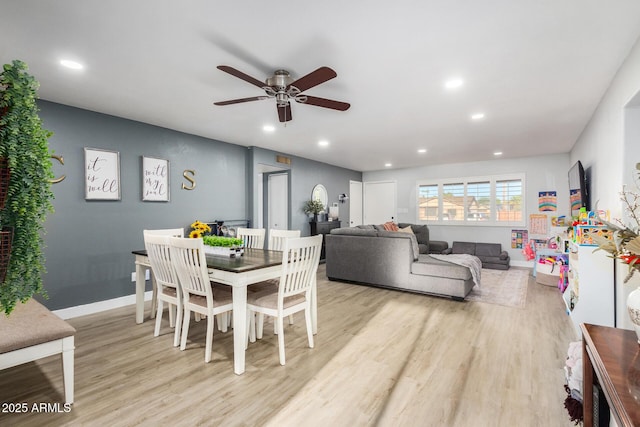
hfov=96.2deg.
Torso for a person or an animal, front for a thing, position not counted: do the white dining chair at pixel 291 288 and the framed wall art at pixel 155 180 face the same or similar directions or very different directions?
very different directions

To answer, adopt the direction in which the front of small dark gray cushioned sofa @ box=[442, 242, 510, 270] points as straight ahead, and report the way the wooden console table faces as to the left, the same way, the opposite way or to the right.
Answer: to the right

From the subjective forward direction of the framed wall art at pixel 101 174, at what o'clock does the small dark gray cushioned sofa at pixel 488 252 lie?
The small dark gray cushioned sofa is roughly at 11 o'clock from the framed wall art.

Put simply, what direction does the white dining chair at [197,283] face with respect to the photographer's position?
facing away from the viewer and to the right of the viewer

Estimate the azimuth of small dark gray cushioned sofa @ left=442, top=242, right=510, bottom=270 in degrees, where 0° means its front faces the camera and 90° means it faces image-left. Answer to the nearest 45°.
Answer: approximately 0°

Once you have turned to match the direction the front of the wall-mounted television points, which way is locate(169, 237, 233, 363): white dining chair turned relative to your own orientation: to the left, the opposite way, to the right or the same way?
to the right

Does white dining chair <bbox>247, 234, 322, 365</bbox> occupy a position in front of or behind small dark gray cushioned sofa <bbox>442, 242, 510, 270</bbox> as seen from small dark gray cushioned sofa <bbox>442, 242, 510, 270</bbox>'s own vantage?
in front

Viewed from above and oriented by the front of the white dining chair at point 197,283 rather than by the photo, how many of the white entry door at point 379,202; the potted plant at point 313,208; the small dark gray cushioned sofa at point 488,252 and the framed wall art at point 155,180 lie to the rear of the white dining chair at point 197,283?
0

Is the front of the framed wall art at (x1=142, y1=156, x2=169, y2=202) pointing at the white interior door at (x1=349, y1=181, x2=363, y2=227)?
no

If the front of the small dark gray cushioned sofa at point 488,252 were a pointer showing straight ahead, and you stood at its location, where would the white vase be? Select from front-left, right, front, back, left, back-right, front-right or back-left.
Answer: front

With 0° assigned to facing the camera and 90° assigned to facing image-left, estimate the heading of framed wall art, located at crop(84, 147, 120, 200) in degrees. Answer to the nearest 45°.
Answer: approximately 315°

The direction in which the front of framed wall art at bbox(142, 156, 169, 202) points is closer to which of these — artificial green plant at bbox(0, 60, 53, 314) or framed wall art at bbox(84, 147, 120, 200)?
the artificial green plant

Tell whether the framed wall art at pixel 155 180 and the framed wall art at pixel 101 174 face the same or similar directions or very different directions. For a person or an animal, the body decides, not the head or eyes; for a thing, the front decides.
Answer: same or similar directions

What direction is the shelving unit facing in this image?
to the viewer's left

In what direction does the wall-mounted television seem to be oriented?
to the viewer's left

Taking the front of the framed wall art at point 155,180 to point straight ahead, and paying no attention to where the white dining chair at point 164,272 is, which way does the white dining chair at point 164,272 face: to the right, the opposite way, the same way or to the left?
to the left

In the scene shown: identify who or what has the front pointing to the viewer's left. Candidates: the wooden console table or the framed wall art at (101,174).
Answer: the wooden console table

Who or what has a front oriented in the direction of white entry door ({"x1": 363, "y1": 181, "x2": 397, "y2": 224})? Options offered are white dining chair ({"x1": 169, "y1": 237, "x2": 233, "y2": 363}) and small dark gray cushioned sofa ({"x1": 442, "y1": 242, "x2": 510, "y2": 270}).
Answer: the white dining chair

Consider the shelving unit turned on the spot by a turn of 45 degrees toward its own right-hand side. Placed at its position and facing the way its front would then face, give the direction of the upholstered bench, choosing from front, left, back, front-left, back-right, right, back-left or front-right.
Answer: left

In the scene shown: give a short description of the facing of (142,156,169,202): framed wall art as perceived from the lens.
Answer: facing the viewer and to the right of the viewer

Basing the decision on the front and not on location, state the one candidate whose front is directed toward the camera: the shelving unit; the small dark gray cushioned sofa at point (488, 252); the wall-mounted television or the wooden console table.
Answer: the small dark gray cushioned sofa
